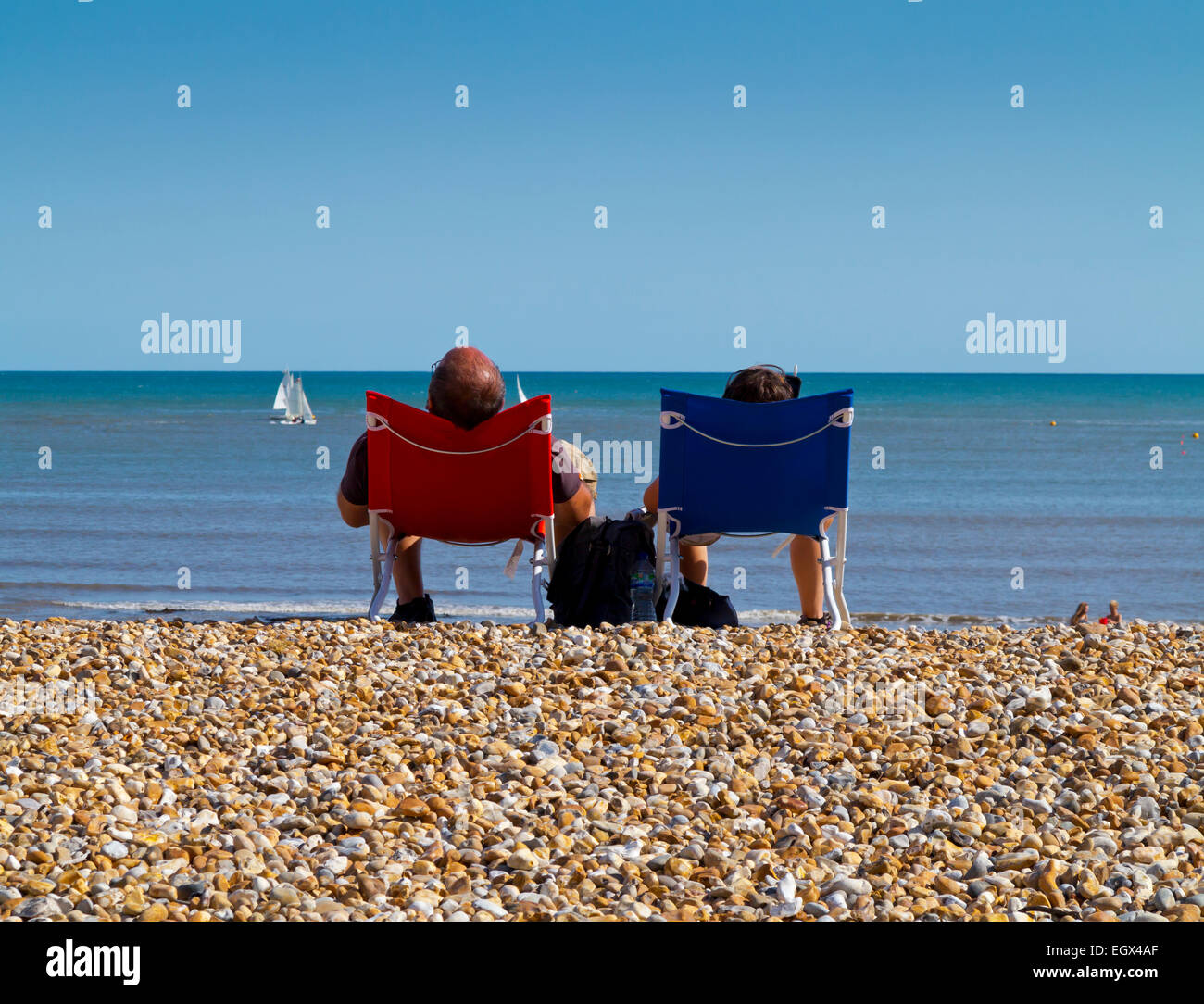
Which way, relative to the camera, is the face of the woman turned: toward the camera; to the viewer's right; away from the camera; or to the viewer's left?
away from the camera

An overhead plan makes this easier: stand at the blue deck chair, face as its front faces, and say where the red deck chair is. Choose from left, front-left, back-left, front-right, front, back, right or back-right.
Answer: left

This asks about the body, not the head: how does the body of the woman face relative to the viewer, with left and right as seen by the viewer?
facing away from the viewer

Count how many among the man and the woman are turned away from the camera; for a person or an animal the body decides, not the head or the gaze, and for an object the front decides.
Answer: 2

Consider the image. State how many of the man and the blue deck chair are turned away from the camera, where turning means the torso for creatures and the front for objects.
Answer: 2

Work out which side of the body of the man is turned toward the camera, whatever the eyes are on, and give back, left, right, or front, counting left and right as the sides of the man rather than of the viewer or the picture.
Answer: back

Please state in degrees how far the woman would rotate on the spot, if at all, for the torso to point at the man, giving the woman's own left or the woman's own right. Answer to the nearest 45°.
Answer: approximately 90° to the woman's own left

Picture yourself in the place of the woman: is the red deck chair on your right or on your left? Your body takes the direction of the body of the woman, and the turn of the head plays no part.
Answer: on your left

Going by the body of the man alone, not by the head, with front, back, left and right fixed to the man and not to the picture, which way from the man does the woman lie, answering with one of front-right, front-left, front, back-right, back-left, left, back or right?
right

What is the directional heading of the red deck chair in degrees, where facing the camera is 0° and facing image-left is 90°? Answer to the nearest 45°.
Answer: approximately 180°

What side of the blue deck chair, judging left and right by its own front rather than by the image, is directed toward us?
back
